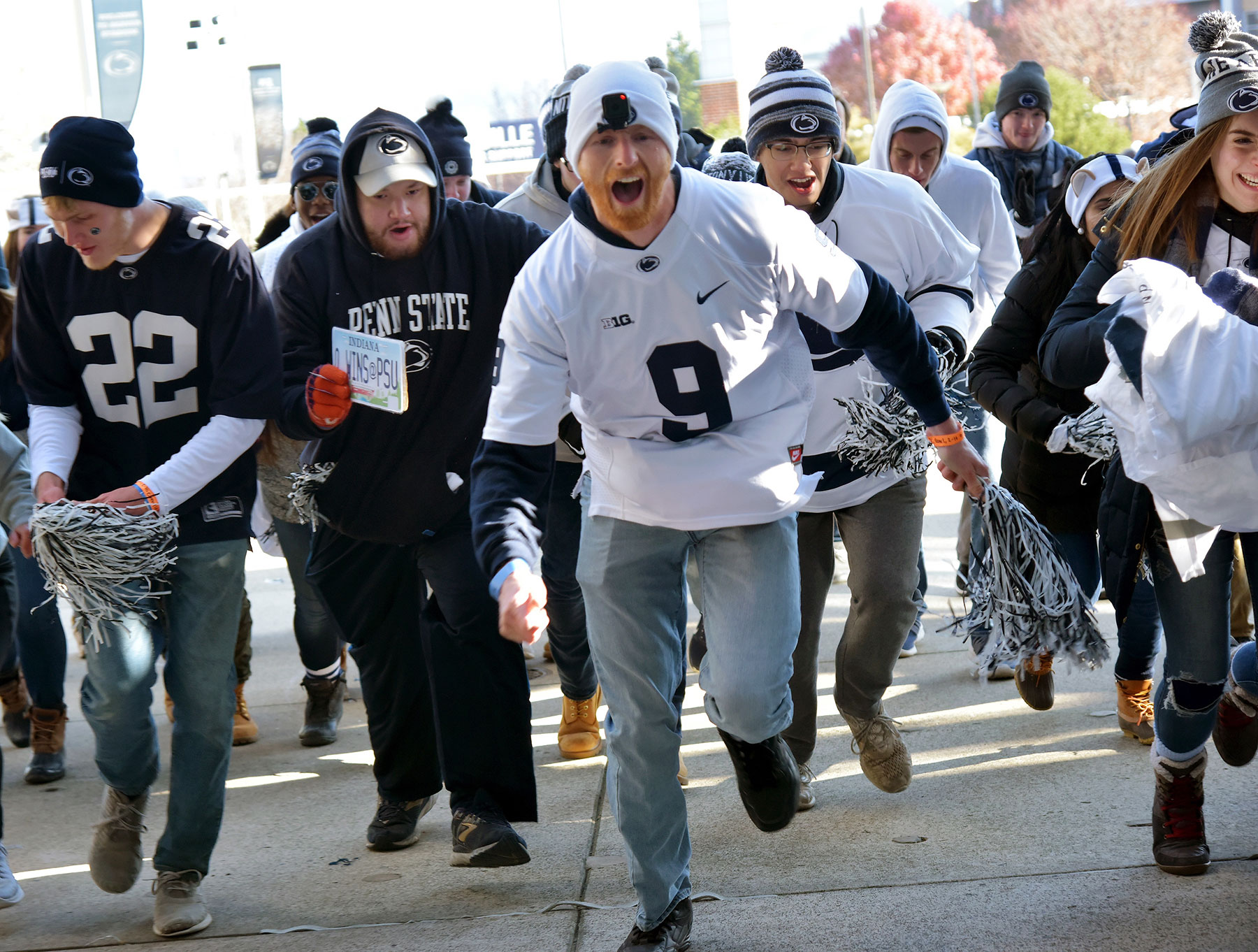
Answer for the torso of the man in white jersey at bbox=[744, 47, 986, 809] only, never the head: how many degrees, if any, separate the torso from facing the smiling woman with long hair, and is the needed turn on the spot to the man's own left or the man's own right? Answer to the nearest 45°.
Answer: approximately 45° to the man's own left

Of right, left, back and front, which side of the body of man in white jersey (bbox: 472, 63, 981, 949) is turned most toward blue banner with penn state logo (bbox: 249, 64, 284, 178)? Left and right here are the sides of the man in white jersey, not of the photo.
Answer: back

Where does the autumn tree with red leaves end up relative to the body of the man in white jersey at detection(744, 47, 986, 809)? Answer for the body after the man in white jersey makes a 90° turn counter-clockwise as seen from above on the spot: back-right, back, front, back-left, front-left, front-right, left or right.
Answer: left

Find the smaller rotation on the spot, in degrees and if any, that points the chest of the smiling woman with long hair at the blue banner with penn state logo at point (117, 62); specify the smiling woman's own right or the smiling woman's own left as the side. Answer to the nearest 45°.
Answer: approximately 135° to the smiling woman's own right

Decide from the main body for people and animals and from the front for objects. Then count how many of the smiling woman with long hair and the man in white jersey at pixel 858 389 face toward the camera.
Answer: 2

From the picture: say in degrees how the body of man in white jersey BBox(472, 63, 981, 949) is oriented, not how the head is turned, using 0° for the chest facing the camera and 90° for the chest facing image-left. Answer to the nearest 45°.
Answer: approximately 0°

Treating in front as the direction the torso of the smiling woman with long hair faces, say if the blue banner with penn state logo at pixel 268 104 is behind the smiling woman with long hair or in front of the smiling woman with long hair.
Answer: behind

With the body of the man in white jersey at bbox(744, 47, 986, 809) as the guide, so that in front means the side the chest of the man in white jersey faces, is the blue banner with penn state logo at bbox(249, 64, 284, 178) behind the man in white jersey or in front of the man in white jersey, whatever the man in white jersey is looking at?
behind
